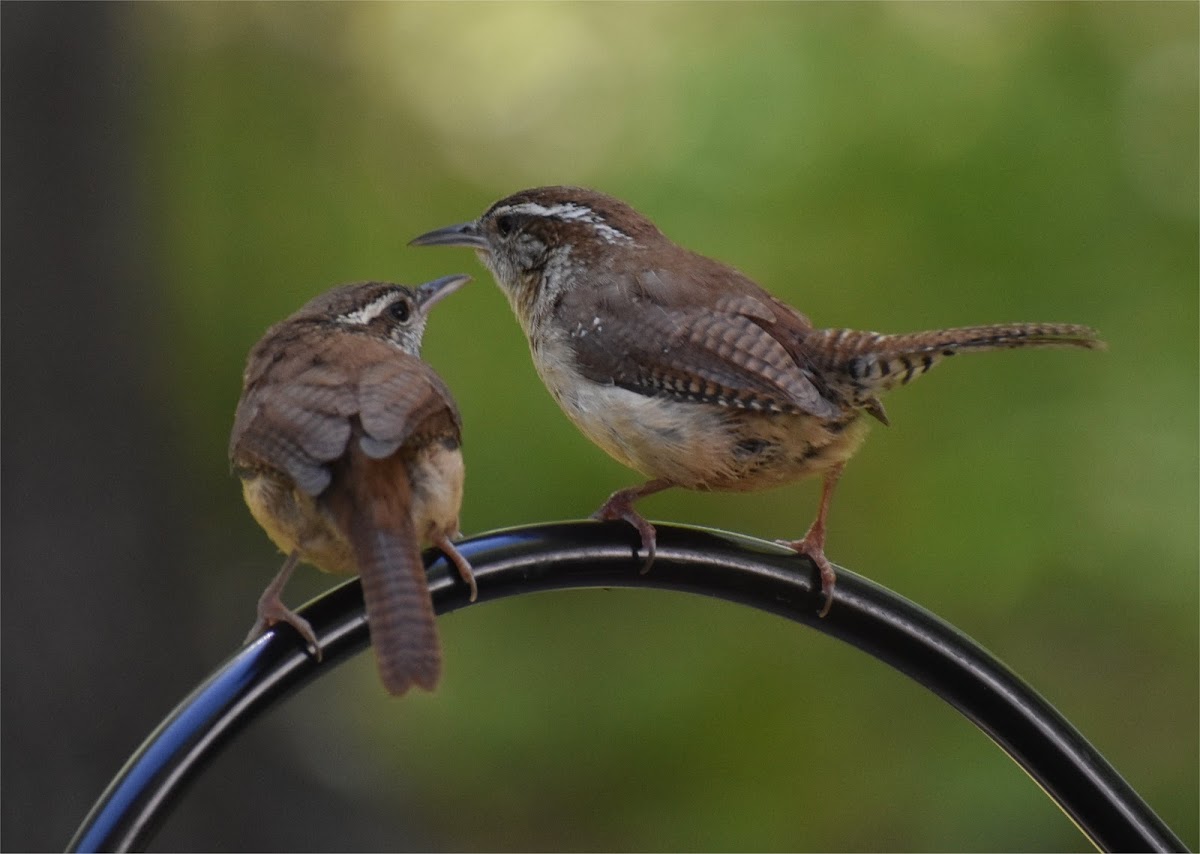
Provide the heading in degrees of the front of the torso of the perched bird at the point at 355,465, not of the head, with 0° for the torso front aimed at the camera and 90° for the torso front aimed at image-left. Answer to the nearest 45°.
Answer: approximately 180°

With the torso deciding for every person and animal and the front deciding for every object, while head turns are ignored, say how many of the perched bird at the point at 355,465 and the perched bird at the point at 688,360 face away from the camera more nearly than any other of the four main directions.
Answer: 1

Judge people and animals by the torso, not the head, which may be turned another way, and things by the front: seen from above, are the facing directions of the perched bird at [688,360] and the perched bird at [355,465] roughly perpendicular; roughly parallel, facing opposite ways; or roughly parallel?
roughly perpendicular

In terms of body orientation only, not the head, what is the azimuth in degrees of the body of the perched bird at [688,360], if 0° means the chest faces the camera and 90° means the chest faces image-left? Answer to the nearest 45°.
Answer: approximately 90°
